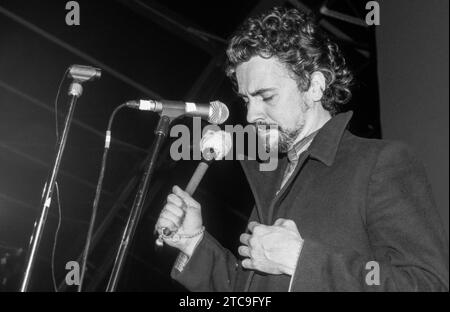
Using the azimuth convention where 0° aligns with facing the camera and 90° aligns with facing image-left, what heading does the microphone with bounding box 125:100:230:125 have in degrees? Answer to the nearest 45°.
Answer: approximately 270°

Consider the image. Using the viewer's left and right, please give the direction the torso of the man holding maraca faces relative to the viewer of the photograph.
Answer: facing the viewer and to the left of the viewer
